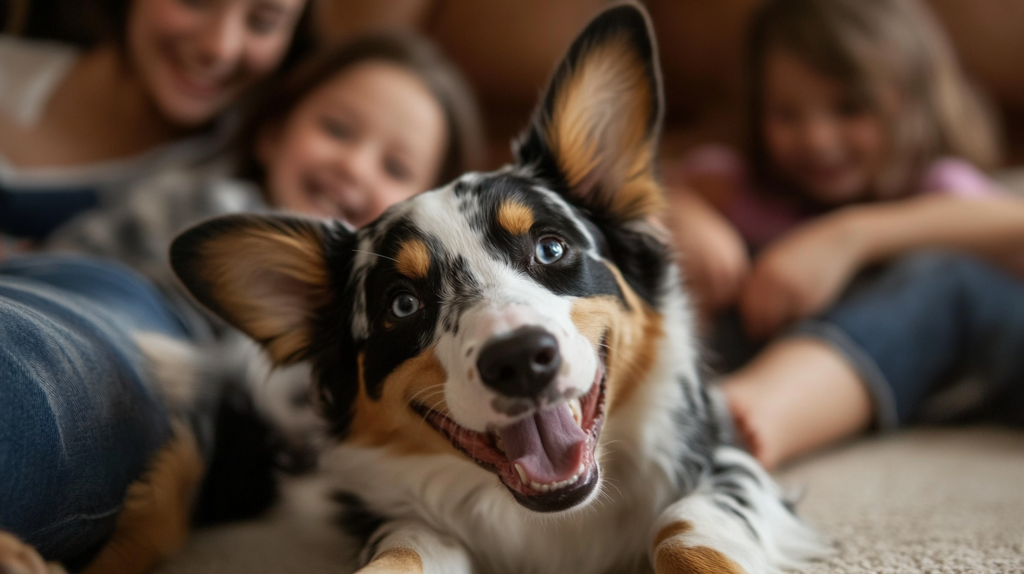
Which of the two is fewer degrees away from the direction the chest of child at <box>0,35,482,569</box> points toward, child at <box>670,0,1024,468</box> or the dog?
the dog

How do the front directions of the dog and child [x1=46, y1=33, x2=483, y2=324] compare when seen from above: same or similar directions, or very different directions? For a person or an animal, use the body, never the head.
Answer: same or similar directions

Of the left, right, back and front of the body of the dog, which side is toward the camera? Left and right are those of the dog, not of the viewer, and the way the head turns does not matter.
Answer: front

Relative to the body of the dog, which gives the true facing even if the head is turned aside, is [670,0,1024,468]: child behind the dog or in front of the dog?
behind

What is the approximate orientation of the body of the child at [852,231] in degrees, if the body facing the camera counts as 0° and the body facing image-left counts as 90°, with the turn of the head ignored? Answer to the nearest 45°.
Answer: approximately 45°

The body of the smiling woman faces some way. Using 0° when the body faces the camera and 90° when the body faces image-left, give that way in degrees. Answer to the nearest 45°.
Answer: approximately 315°

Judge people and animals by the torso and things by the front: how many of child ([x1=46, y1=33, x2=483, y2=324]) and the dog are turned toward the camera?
2

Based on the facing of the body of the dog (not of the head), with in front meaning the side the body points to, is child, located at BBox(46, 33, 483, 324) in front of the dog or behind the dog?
behind

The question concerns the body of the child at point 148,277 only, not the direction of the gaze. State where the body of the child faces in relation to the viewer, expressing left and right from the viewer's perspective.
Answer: facing the viewer

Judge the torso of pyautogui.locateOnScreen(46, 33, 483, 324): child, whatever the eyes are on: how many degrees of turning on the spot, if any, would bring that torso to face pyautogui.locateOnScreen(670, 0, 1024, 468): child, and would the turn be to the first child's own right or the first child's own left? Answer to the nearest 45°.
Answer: approximately 90° to the first child's own left

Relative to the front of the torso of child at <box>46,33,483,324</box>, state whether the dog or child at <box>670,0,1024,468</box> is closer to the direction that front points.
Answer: the dog
